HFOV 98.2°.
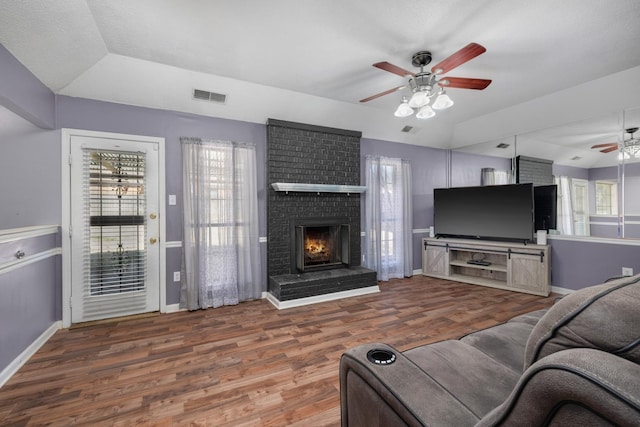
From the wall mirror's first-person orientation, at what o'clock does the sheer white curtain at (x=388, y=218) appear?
The sheer white curtain is roughly at 1 o'clock from the wall mirror.

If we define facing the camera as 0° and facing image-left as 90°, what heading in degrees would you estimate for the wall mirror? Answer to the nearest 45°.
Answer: approximately 45°

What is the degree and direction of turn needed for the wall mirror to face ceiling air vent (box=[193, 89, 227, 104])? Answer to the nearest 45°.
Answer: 0° — it already faces it

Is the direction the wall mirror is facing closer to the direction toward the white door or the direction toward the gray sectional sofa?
the white door

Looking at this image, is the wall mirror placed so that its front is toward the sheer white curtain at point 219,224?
yes

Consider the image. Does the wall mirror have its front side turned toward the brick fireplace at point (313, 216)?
yes

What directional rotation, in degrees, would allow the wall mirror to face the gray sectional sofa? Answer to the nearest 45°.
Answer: approximately 45° to its left

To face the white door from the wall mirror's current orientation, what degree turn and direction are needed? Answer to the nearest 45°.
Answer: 0° — it already faces it
